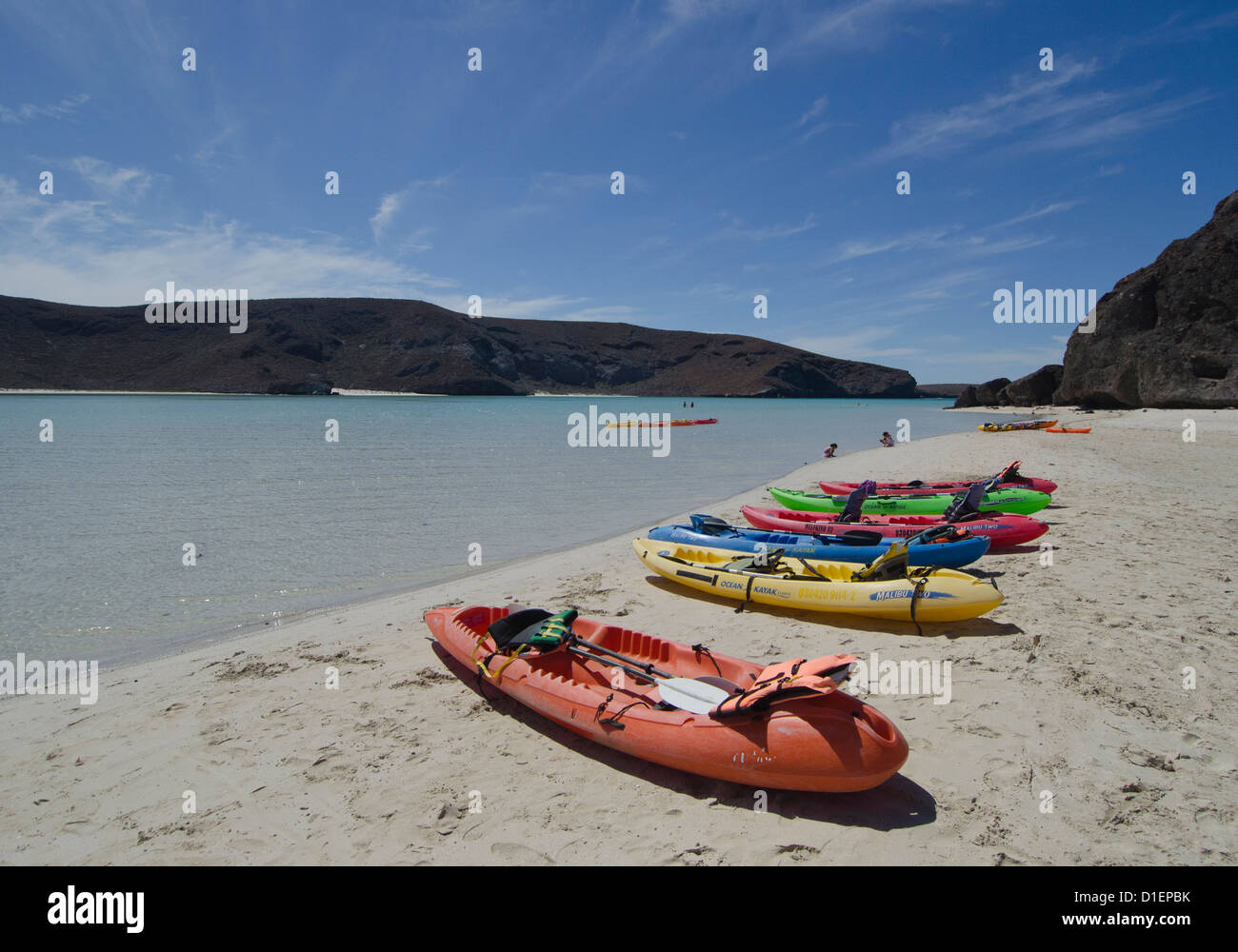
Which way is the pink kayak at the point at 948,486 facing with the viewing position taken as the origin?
facing to the left of the viewer

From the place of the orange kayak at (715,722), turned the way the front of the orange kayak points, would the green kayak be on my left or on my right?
on my right

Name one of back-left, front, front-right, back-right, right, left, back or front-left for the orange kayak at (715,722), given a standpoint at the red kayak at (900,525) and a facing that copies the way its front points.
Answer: left

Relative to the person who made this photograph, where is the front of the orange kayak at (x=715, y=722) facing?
facing away from the viewer and to the left of the viewer

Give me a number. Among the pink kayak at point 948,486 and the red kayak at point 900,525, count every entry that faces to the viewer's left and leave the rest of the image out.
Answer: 2

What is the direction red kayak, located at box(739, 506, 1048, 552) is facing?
to the viewer's left

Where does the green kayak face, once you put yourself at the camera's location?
facing to the left of the viewer

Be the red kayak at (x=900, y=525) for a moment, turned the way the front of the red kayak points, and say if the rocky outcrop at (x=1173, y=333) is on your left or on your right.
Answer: on your right

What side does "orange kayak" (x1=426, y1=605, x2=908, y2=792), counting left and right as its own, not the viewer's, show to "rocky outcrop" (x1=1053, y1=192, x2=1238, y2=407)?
right

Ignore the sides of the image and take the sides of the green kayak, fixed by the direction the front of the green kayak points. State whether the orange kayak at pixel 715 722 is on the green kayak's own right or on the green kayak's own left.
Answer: on the green kayak's own left
